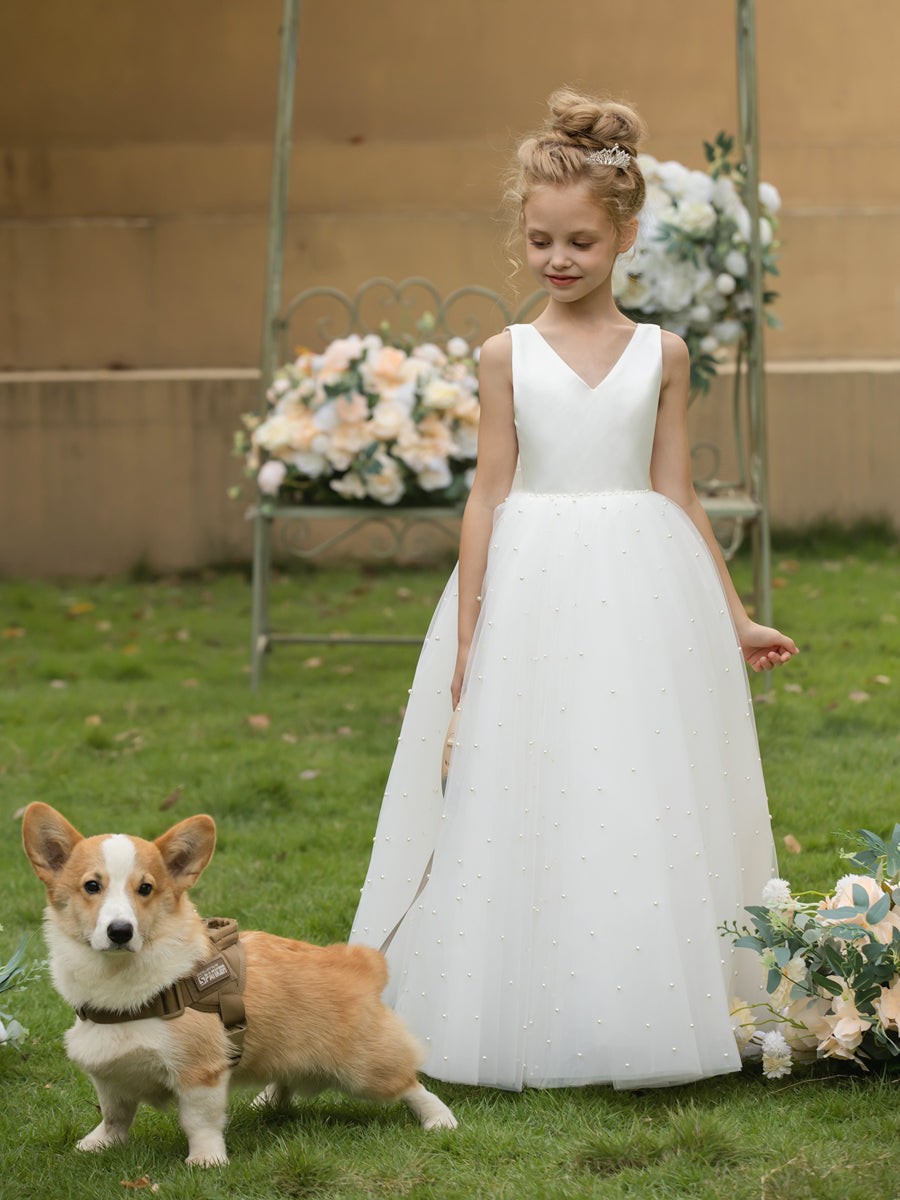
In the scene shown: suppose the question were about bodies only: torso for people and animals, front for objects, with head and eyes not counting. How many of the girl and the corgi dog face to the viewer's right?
0

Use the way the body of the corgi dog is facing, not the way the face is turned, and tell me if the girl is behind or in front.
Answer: behind

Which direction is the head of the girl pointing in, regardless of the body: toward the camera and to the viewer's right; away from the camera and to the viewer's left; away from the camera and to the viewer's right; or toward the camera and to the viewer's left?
toward the camera and to the viewer's left

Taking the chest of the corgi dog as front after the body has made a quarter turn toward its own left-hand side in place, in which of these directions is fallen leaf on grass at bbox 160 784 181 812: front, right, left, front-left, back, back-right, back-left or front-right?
back-left

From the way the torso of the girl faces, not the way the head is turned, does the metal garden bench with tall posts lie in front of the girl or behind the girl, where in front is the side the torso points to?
behind

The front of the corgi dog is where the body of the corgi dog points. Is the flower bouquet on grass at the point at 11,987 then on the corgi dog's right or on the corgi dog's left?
on the corgi dog's right

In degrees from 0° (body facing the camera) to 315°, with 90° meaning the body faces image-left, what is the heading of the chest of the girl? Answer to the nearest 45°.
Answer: approximately 0°

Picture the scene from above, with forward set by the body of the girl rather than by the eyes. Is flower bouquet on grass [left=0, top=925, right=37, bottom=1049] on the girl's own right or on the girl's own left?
on the girl's own right

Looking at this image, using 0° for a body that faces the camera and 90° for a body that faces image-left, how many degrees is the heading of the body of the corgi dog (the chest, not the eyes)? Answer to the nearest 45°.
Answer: approximately 45°
